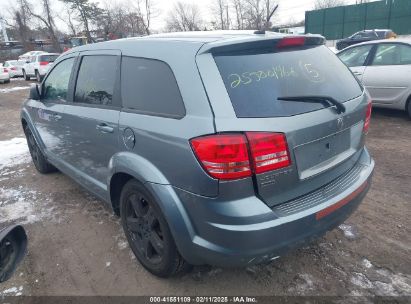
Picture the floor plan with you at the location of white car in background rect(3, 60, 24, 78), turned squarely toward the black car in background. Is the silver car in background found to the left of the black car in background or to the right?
right

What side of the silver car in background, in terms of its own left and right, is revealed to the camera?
left

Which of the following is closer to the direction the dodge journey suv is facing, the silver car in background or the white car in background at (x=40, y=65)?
the white car in background

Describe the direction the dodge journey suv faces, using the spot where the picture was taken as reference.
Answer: facing away from the viewer and to the left of the viewer

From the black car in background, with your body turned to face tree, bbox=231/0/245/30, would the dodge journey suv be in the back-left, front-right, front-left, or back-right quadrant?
back-left

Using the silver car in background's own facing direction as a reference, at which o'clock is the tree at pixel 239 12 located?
The tree is roughly at 2 o'clock from the silver car in background.
